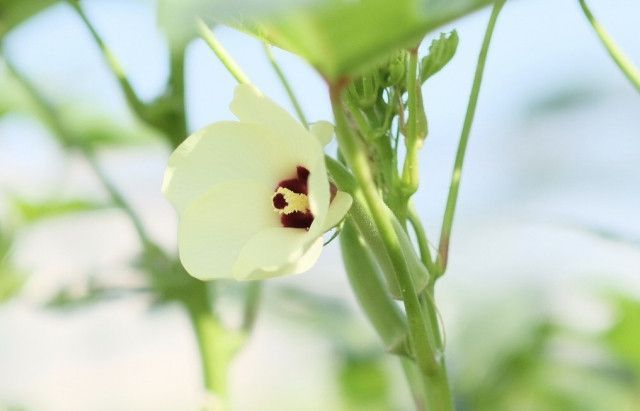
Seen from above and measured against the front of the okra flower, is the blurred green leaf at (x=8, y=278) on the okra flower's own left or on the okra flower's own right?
on the okra flower's own right

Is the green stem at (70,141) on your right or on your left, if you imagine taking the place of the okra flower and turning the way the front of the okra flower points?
on your right

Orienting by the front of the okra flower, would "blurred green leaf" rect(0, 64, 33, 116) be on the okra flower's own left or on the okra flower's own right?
on the okra flower's own right

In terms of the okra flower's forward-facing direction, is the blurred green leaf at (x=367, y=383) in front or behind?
behind

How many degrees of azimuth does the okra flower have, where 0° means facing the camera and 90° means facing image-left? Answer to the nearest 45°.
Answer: approximately 45°
